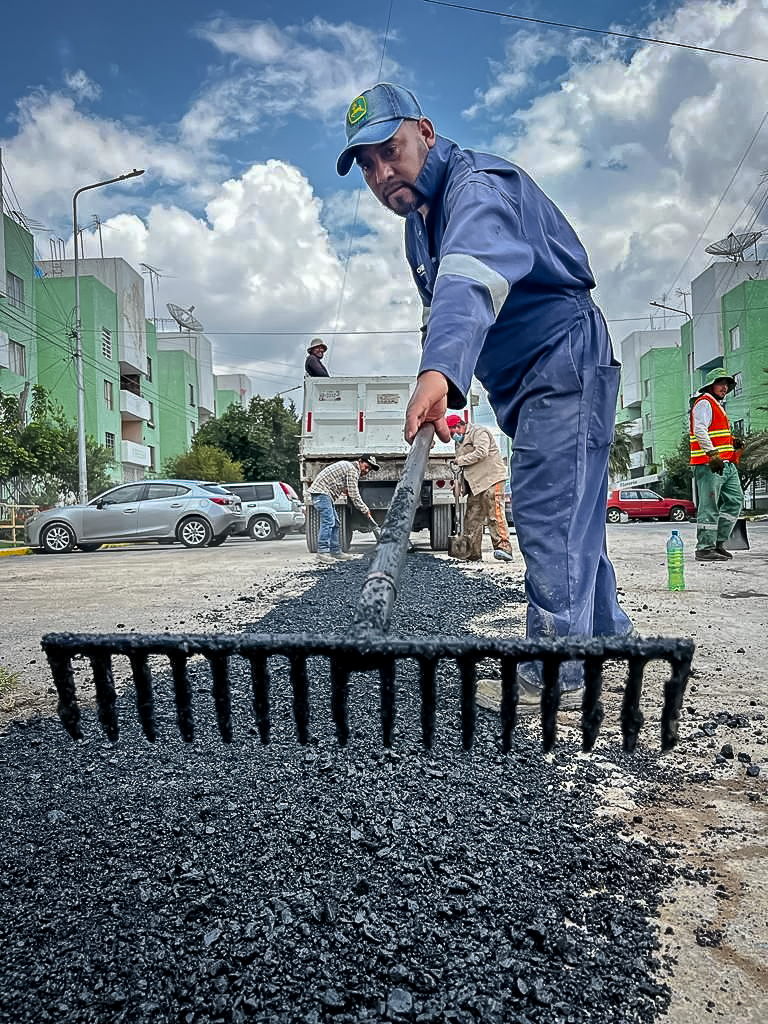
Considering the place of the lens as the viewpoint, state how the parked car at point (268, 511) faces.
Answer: facing to the left of the viewer

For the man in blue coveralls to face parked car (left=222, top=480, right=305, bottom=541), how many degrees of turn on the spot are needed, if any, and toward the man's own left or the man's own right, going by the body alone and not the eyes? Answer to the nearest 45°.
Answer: approximately 135° to the man's own right

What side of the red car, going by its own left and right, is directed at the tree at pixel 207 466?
back

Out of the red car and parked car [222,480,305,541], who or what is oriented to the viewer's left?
the parked car

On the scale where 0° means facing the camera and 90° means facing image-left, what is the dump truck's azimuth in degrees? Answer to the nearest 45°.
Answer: approximately 180°

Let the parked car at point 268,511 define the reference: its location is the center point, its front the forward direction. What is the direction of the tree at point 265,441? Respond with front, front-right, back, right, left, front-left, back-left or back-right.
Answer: right

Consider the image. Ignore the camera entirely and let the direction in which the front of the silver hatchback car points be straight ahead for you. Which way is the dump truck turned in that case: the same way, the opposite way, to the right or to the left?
to the right

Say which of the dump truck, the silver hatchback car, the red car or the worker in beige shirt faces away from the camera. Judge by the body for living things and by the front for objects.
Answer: the dump truck

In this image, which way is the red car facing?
to the viewer's right

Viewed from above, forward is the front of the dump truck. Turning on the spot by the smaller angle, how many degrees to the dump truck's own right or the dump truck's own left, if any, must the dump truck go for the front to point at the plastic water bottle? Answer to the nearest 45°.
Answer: approximately 135° to the dump truck's own right

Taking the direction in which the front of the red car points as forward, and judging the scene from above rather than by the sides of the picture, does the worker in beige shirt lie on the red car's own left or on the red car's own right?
on the red car's own right

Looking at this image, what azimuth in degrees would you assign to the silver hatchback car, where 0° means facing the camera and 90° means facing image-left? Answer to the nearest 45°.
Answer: approximately 90°
